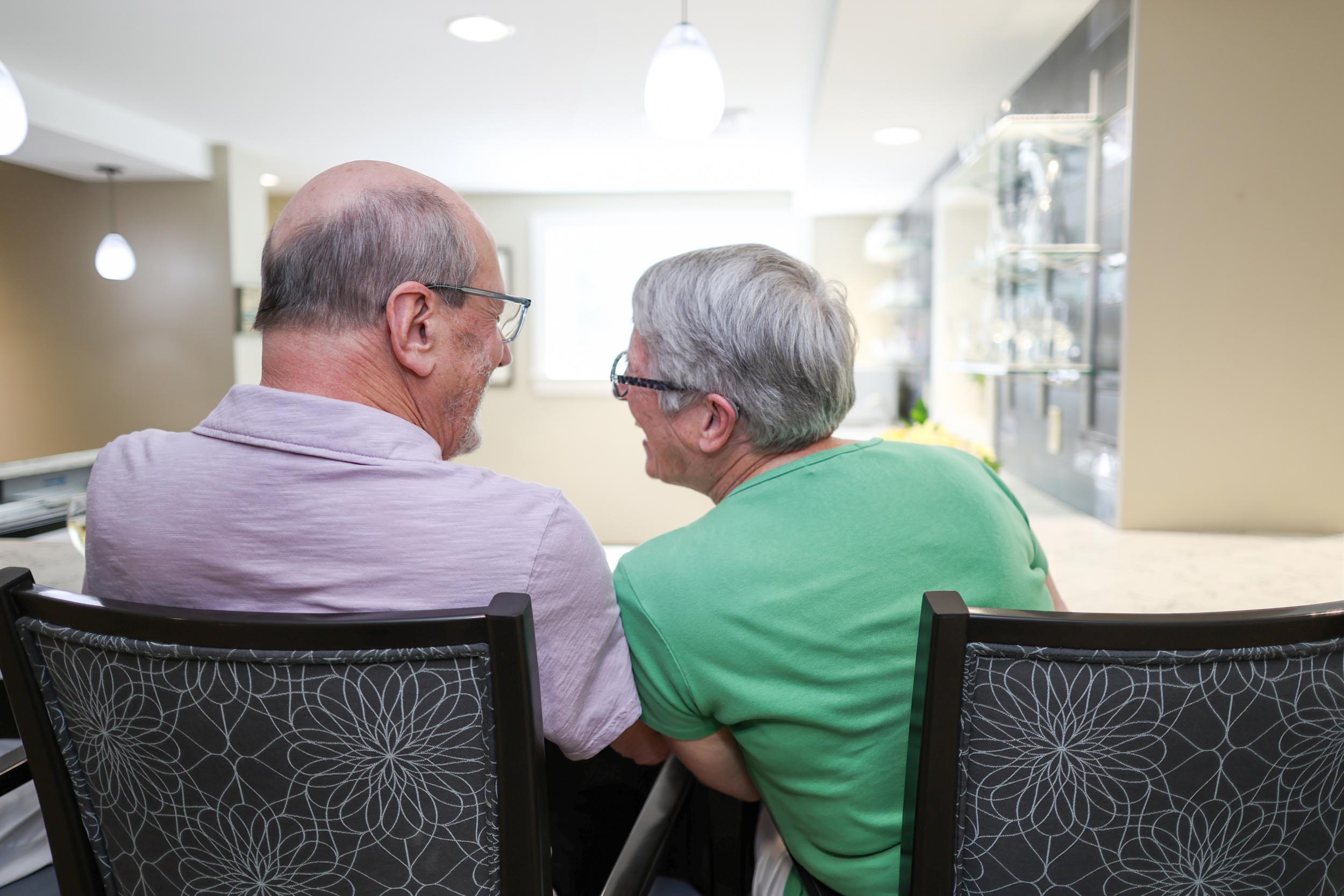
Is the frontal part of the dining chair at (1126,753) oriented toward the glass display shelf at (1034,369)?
yes

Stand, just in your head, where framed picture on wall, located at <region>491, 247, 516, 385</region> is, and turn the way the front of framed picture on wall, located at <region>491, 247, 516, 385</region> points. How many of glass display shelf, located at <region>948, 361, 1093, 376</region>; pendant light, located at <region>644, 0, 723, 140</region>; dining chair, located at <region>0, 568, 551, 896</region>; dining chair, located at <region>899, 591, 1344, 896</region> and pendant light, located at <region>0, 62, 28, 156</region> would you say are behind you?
0

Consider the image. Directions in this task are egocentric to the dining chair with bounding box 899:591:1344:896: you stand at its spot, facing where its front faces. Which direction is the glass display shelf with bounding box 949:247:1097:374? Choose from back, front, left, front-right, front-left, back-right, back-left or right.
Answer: front

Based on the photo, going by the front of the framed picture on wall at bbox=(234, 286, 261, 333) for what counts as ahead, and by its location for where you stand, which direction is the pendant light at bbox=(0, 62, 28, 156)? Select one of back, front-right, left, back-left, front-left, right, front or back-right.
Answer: front

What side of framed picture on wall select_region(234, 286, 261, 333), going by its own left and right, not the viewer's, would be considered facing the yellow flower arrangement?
front

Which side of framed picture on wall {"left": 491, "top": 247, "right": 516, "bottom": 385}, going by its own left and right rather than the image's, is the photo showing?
front

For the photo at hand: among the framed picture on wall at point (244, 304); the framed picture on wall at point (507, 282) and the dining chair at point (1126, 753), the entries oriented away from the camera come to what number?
1

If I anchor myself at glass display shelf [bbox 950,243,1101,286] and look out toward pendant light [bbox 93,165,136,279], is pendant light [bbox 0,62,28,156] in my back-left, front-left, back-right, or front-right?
front-left

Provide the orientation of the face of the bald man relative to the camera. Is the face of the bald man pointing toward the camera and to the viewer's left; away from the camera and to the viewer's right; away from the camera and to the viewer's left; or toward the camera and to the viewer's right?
away from the camera and to the viewer's right

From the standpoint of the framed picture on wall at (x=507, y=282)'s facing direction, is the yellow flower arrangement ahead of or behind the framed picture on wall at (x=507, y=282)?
ahead

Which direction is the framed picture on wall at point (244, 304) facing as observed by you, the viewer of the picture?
facing the viewer

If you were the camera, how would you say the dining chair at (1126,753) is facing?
facing away from the viewer

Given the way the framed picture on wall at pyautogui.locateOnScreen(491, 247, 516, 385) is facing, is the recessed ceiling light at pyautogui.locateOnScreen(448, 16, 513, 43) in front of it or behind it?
in front

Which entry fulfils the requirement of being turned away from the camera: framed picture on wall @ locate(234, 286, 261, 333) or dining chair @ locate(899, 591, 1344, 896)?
the dining chair

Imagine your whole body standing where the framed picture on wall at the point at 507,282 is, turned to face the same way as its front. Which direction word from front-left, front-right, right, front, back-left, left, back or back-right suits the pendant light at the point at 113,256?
front-right
